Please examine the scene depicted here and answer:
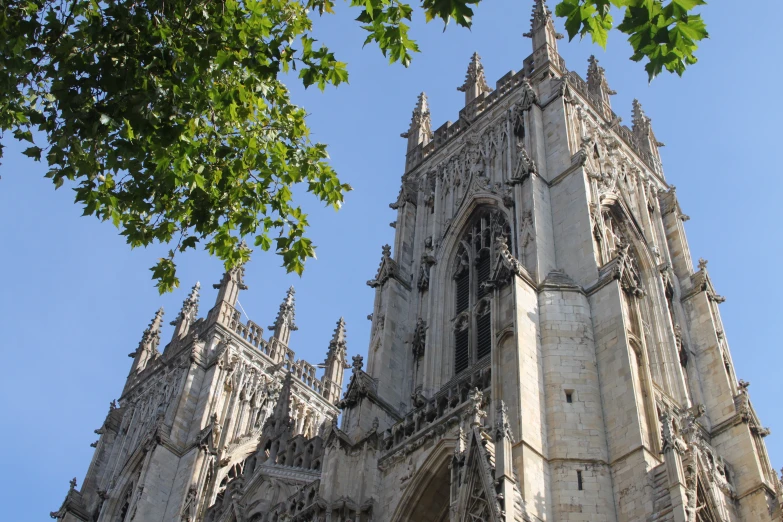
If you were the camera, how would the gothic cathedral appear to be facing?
facing the viewer and to the left of the viewer

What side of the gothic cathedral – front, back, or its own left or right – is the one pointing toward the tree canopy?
front
